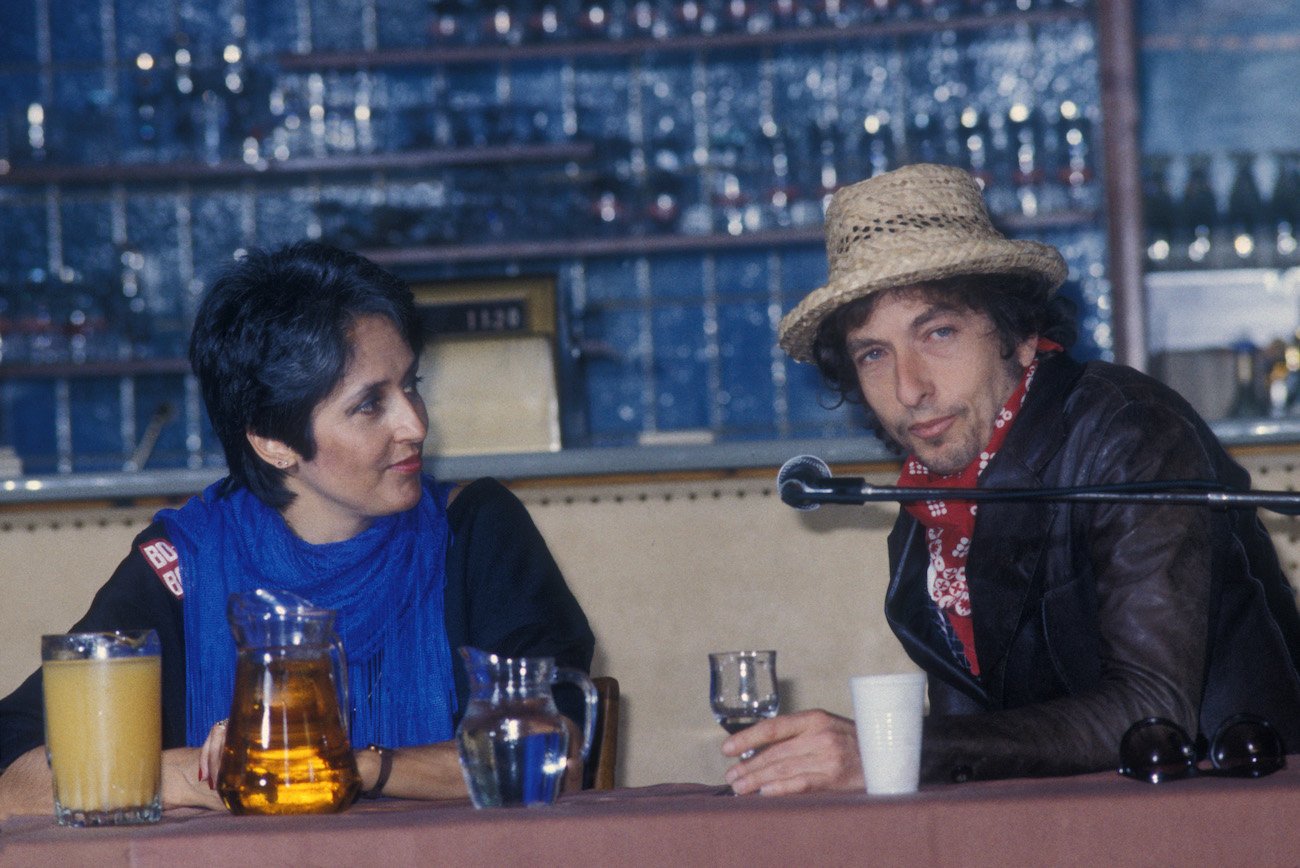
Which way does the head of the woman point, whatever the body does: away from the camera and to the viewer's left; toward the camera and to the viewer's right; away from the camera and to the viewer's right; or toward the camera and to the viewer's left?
toward the camera and to the viewer's right

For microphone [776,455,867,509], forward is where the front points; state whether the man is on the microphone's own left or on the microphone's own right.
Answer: on the microphone's own right

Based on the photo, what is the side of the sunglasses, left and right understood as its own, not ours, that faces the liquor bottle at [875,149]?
back

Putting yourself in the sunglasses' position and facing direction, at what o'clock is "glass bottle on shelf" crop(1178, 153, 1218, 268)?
The glass bottle on shelf is roughly at 6 o'clock from the sunglasses.

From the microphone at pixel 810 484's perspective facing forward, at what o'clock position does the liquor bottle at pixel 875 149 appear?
The liquor bottle is roughly at 3 o'clock from the microphone.

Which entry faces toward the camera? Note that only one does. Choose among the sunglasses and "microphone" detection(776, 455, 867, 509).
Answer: the sunglasses

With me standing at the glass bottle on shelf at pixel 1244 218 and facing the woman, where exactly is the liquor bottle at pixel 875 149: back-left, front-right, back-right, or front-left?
front-right

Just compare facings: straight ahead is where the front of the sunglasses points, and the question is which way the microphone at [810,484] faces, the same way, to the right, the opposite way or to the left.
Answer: to the right

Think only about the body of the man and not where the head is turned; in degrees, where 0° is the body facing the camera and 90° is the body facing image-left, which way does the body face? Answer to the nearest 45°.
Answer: approximately 45°

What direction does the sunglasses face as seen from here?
toward the camera

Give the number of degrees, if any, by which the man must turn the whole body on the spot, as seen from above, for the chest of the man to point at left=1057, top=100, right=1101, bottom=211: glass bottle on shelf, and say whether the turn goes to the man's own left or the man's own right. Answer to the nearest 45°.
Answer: approximately 135° to the man's own right

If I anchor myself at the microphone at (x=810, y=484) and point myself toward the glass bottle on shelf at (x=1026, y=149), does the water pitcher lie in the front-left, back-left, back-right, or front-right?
back-left

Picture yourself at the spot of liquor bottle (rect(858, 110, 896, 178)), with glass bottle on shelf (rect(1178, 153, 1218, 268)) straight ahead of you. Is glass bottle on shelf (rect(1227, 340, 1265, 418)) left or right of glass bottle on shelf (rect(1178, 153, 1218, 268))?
right

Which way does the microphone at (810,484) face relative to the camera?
to the viewer's left

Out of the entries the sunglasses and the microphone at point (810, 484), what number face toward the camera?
1

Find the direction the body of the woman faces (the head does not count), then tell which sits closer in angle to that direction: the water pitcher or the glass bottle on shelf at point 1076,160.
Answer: the water pitcher
